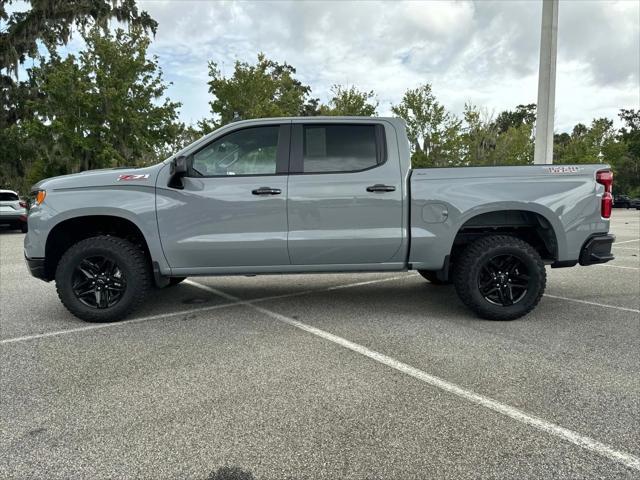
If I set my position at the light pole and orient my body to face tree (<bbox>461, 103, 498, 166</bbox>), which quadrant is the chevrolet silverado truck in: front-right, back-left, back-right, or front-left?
back-left

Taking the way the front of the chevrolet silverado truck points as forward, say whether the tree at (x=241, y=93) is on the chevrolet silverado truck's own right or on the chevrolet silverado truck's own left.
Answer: on the chevrolet silverado truck's own right

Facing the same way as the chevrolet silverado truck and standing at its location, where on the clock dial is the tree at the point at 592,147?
The tree is roughly at 4 o'clock from the chevrolet silverado truck.

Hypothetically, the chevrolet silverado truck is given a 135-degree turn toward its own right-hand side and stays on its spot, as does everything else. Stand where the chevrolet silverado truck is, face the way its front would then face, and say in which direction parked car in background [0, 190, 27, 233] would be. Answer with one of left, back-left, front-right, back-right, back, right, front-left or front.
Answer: left

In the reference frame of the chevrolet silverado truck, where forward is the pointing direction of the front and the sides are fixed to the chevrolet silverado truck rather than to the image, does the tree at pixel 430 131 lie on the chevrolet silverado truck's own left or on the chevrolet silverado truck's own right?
on the chevrolet silverado truck's own right

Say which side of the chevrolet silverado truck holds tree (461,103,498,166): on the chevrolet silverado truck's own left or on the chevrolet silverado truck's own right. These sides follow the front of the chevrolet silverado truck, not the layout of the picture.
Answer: on the chevrolet silverado truck's own right

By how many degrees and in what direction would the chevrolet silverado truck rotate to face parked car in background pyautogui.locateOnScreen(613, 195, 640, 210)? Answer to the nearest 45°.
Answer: approximately 135° to its right

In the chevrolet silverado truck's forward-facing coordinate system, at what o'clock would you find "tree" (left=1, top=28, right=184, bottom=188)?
The tree is roughly at 2 o'clock from the chevrolet silverado truck.

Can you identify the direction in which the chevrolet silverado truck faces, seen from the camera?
facing to the left of the viewer
